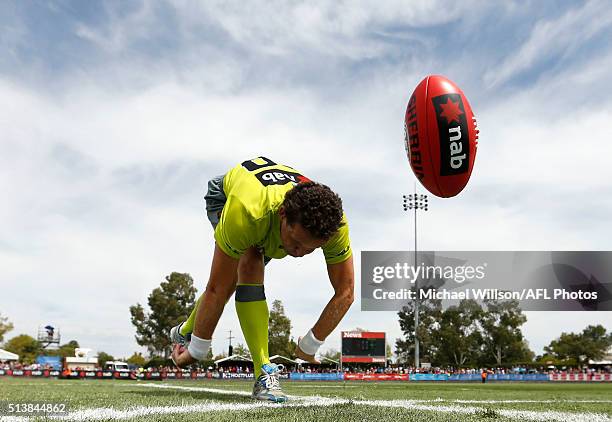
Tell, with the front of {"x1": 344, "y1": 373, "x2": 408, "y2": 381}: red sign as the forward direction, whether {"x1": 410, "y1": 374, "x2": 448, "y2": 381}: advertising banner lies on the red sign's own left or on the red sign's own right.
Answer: on the red sign's own left

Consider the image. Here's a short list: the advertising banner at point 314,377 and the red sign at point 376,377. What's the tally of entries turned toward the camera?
2

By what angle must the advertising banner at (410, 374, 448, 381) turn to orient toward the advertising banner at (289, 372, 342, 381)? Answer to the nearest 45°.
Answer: approximately 45° to its right

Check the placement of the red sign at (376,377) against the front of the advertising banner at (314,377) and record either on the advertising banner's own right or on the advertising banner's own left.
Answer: on the advertising banner's own left

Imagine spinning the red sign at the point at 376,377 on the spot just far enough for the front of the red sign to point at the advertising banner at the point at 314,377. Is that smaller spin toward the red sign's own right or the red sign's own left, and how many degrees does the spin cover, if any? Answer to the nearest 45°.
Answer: approximately 45° to the red sign's own right

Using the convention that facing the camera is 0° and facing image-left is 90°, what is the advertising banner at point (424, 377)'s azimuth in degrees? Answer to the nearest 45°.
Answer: approximately 0°

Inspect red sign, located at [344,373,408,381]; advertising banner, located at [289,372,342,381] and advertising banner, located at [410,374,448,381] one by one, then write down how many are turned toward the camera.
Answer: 3

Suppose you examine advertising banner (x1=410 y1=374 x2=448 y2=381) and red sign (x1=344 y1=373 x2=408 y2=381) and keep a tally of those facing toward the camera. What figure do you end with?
2

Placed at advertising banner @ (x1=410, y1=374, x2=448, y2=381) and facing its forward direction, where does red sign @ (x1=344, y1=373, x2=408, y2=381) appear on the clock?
The red sign is roughly at 2 o'clock from the advertising banner.
